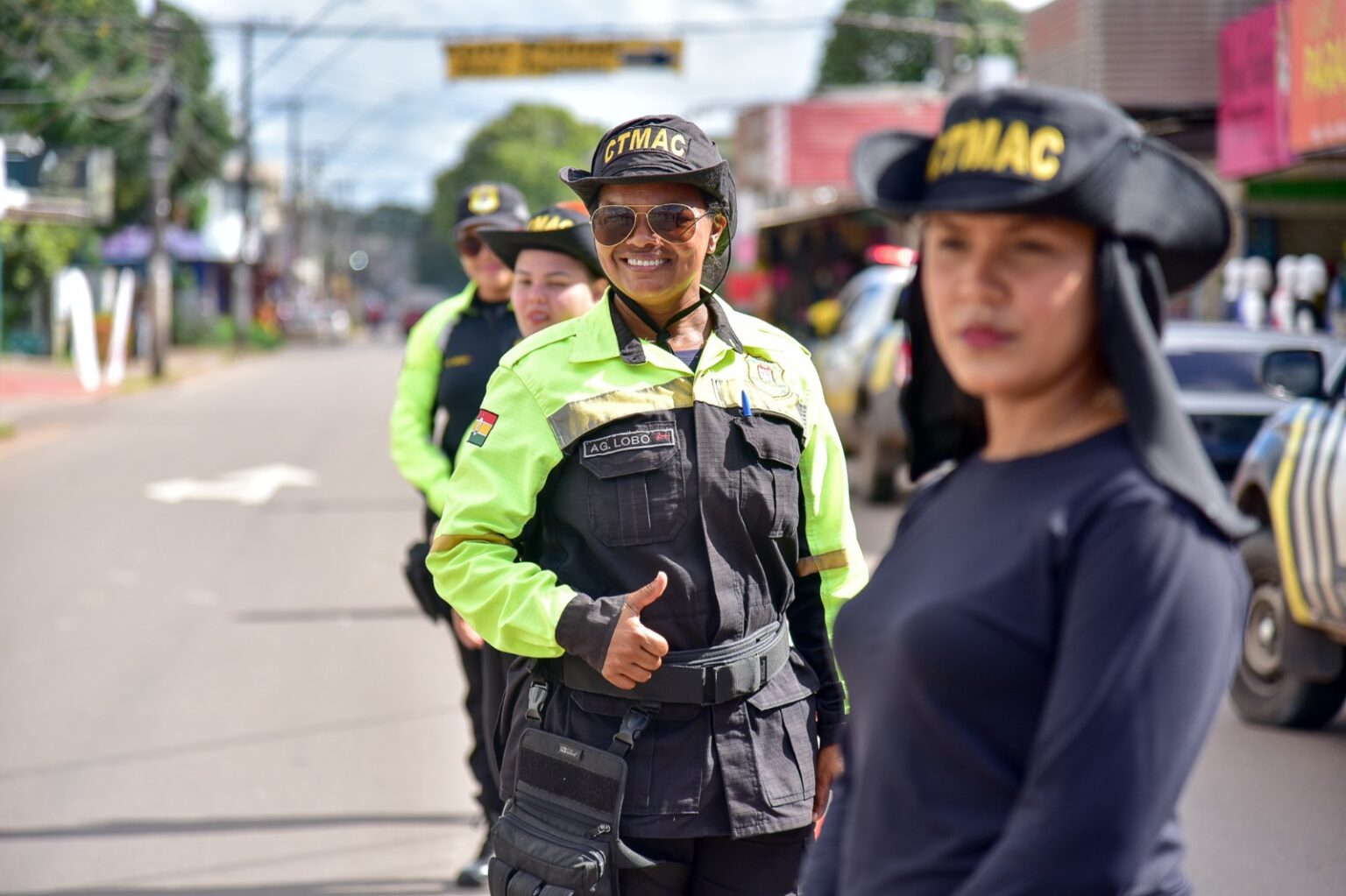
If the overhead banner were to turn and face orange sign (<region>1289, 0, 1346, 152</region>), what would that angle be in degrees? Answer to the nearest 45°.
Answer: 0° — it already faces it

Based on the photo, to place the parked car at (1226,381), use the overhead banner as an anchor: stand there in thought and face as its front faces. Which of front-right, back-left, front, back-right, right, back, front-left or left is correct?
front

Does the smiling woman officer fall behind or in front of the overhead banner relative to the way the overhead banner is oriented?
in front

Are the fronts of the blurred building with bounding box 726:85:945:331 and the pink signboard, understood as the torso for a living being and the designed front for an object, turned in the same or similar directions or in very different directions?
same or similar directions

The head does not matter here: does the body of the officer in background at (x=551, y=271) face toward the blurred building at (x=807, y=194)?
no

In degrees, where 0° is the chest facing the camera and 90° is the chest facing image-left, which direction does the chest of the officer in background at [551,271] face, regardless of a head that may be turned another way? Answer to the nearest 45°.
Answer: approximately 45°

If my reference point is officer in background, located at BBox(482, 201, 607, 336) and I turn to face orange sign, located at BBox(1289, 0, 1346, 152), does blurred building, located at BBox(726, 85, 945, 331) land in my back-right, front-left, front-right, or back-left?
front-left

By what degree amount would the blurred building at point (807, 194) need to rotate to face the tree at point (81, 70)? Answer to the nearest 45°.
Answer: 0° — it already faces it

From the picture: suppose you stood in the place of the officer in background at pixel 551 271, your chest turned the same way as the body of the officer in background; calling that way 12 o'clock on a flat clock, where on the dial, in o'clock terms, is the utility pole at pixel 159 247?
The utility pole is roughly at 4 o'clock from the officer in background.

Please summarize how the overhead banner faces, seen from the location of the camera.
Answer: facing the viewer

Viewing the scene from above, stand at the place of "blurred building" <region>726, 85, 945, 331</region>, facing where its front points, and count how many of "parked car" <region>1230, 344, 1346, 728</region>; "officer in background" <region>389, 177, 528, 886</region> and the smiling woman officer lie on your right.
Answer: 0

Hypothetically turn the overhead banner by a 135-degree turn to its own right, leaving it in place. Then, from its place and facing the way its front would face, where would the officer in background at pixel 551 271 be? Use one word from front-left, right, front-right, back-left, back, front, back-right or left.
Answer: back-left

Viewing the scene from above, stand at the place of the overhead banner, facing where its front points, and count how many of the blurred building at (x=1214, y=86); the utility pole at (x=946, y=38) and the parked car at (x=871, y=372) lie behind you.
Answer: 0
